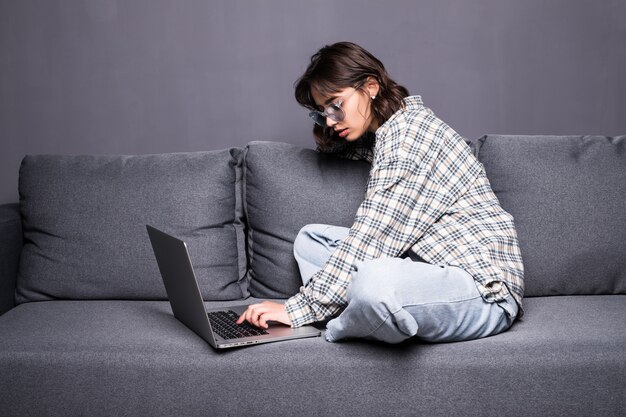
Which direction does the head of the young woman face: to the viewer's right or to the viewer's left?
to the viewer's left

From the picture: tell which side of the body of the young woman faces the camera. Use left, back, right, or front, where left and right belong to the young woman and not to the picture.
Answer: left

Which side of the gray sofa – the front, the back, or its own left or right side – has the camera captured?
front
